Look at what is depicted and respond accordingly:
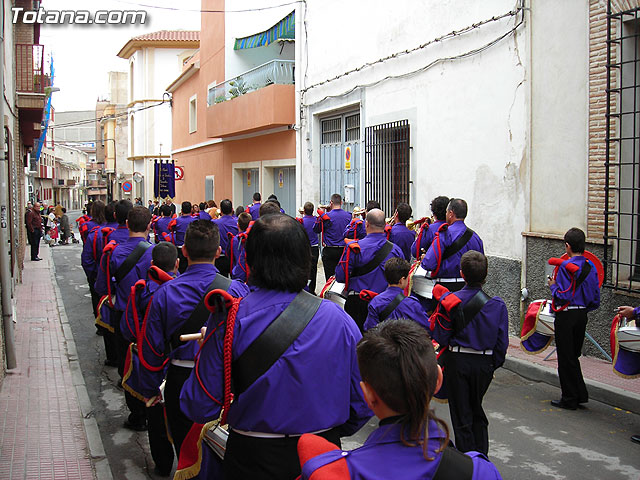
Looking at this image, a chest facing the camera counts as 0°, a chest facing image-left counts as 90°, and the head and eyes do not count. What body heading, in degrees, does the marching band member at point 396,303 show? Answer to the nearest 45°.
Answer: approximately 180°

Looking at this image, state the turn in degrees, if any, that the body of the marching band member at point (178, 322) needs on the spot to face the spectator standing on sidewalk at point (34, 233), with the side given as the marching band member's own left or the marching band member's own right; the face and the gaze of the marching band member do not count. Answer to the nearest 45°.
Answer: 0° — they already face them

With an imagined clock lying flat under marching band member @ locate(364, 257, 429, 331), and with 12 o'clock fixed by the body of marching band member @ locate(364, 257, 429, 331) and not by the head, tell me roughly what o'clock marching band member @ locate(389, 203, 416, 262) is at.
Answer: marching band member @ locate(389, 203, 416, 262) is roughly at 12 o'clock from marching band member @ locate(364, 257, 429, 331).

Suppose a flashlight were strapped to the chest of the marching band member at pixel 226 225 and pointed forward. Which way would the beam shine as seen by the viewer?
away from the camera

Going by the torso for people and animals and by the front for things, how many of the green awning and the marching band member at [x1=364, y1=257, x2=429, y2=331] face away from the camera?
1

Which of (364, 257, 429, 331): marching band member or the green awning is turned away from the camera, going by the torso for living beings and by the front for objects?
the marching band member

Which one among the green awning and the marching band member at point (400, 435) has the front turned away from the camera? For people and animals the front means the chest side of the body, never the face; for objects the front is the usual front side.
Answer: the marching band member

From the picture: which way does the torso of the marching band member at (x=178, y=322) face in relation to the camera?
away from the camera

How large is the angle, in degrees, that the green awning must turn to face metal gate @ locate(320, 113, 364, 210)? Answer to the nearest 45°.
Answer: approximately 45° to its left

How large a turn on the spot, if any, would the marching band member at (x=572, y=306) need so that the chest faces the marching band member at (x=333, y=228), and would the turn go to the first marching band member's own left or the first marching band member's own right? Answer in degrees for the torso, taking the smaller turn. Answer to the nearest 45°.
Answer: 0° — they already face them

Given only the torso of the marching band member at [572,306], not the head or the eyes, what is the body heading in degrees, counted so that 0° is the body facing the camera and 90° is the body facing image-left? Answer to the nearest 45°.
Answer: approximately 135°

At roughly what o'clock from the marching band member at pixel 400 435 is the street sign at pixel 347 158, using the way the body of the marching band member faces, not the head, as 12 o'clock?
The street sign is roughly at 12 o'clock from the marching band member.
